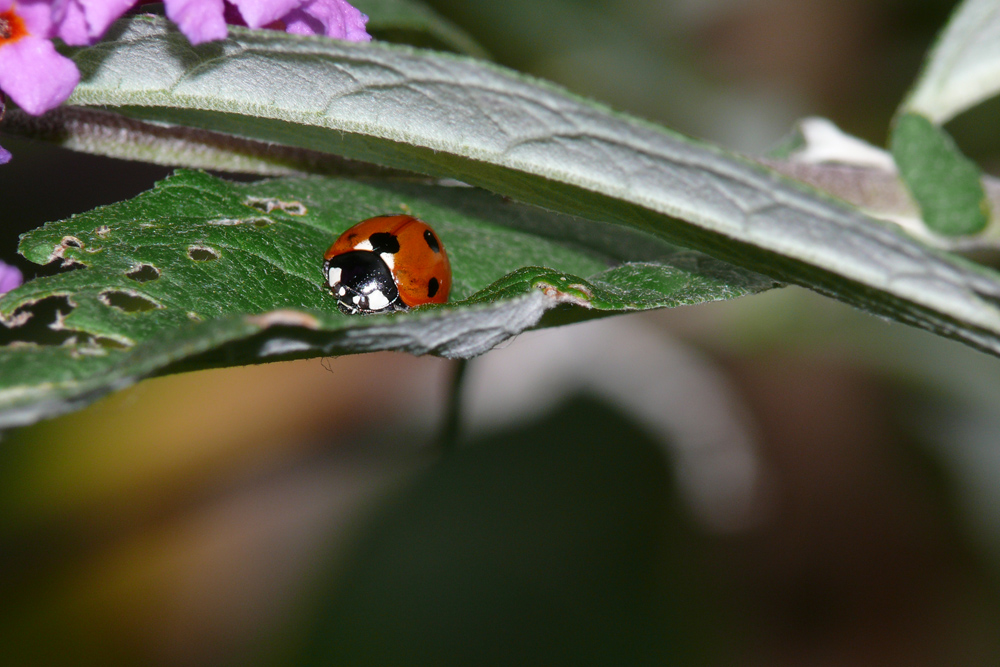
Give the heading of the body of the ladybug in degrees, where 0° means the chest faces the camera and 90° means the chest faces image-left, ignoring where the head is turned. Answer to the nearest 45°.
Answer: approximately 45°
